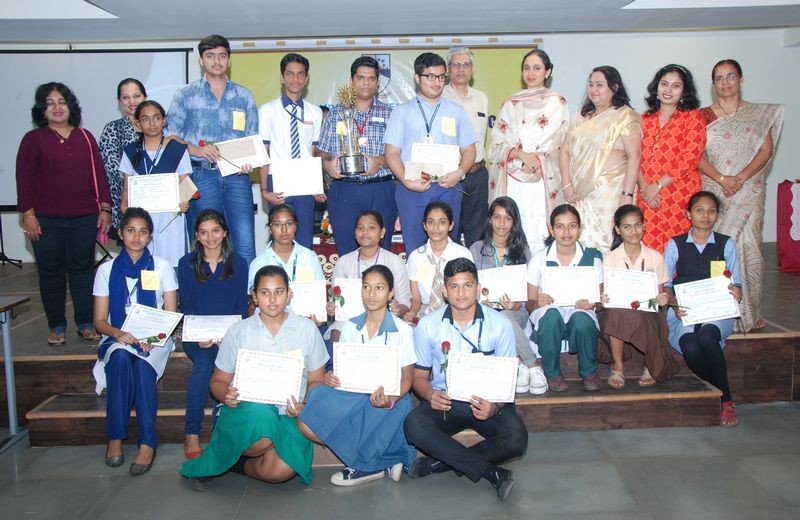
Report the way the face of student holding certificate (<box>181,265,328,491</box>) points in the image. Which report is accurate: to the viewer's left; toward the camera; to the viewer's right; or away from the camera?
toward the camera

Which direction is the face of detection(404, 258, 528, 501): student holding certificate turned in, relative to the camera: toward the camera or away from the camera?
toward the camera

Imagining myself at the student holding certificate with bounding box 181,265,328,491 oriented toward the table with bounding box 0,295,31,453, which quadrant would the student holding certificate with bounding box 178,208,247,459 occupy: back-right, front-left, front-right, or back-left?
front-right

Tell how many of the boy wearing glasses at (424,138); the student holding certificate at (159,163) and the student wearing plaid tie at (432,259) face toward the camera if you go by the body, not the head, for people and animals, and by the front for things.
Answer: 3

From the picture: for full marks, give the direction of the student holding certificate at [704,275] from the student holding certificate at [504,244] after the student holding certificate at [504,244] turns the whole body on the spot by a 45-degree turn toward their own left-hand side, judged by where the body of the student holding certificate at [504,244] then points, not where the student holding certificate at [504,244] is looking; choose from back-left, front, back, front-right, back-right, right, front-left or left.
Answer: front-left

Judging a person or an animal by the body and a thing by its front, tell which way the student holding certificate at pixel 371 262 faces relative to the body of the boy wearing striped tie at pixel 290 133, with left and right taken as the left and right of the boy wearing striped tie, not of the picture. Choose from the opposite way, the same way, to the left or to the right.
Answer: the same way

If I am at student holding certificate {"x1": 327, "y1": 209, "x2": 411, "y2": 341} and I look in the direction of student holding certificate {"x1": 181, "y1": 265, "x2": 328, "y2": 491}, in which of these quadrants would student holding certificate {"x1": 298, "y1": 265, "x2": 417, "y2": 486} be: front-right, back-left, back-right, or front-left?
front-left

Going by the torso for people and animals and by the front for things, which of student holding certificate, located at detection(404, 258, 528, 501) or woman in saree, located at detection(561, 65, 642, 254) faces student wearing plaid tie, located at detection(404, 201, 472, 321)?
the woman in saree

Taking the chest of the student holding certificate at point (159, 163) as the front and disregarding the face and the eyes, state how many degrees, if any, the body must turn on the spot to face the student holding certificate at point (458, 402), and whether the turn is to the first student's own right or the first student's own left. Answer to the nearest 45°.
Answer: approximately 45° to the first student's own left

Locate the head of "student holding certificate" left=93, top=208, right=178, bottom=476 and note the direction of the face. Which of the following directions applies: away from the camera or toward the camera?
toward the camera

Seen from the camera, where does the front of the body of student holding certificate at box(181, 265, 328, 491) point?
toward the camera

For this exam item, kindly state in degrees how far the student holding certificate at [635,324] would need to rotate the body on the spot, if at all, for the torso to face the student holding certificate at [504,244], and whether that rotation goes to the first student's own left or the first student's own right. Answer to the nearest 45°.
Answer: approximately 90° to the first student's own right

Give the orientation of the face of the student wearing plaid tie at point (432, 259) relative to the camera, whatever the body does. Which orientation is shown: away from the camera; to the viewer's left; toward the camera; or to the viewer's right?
toward the camera

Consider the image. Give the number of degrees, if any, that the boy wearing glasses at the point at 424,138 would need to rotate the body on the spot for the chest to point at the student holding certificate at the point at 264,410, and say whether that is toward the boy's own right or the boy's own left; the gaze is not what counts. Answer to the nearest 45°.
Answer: approximately 45° to the boy's own right

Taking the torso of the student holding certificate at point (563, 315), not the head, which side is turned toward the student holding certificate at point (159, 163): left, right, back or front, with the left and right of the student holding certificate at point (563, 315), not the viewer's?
right

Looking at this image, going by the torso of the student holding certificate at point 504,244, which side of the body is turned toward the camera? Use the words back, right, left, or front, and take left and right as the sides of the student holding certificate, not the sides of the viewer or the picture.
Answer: front

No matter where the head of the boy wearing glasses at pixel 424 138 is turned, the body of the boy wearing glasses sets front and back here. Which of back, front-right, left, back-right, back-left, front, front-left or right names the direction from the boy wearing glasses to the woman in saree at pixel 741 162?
left

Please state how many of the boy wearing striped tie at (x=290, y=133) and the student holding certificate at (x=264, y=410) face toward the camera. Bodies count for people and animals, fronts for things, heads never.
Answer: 2

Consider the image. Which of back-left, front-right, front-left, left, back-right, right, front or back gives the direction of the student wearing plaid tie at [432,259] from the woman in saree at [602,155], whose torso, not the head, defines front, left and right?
front

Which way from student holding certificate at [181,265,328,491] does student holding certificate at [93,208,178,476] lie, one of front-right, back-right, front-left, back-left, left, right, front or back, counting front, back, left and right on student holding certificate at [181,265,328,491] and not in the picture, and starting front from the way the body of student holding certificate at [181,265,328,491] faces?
back-right

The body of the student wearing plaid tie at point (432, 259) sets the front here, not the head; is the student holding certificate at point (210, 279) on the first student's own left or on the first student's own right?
on the first student's own right
